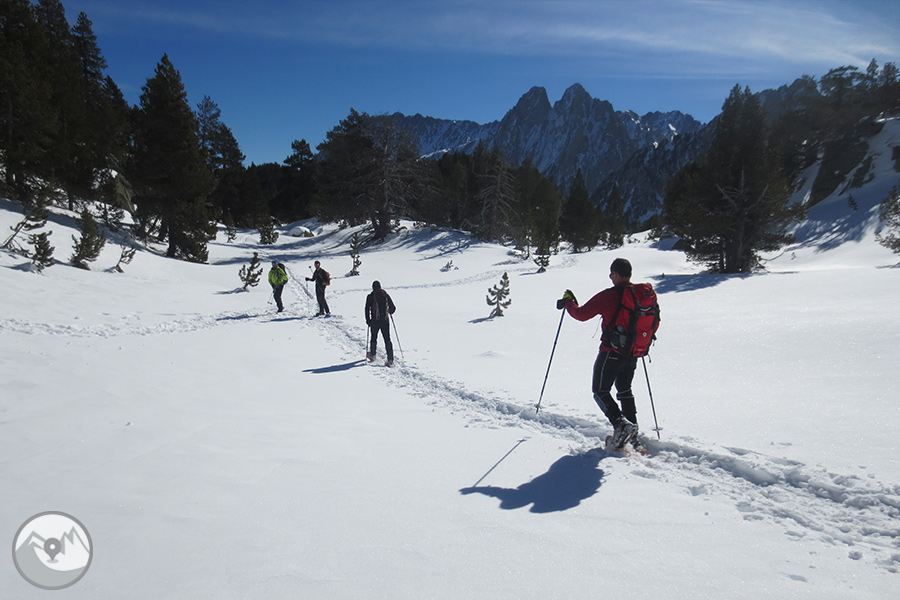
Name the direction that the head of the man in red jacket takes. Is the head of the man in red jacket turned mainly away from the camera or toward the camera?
away from the camera

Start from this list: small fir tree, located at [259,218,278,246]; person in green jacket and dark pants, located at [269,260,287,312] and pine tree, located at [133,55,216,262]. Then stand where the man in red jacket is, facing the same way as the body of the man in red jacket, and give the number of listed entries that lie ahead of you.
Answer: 3

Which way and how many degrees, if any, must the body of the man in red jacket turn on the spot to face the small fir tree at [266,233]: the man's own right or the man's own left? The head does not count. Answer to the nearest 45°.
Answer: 0° — they already face it

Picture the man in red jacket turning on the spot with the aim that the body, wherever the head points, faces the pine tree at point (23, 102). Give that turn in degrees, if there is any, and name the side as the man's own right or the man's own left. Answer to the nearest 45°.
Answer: approximately 45° to the man's own left

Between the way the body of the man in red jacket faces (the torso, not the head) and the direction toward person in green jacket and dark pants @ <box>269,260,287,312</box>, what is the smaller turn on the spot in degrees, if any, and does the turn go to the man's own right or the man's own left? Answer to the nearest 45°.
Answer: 0° — they already face them

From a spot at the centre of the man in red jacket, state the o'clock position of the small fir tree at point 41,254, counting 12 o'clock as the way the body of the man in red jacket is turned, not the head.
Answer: The small fir tree is roughly at 11 o'clock from the man in red jacket.

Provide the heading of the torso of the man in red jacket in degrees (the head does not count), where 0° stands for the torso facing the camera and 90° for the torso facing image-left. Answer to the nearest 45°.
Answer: approximately 135°

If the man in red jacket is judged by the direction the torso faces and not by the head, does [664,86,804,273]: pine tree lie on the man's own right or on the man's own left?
on the man's own right

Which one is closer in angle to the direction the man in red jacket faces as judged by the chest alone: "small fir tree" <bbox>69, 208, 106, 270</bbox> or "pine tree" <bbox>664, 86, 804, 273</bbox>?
the small fir tree

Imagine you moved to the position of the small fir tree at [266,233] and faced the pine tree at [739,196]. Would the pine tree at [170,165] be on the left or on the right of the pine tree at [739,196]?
right
